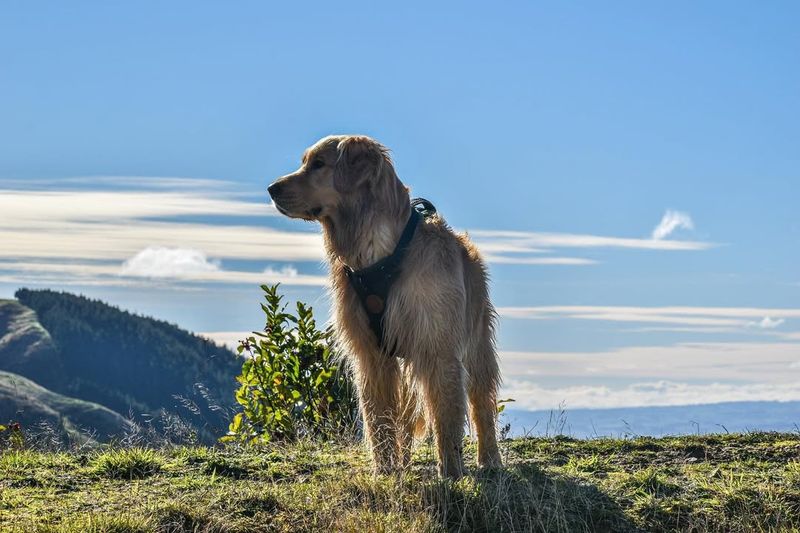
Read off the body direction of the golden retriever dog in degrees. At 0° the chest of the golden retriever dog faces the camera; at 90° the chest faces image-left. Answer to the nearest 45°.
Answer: approximately 45°

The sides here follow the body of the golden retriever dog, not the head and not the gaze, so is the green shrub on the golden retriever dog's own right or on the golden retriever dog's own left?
on the golden retriever dog's own right
